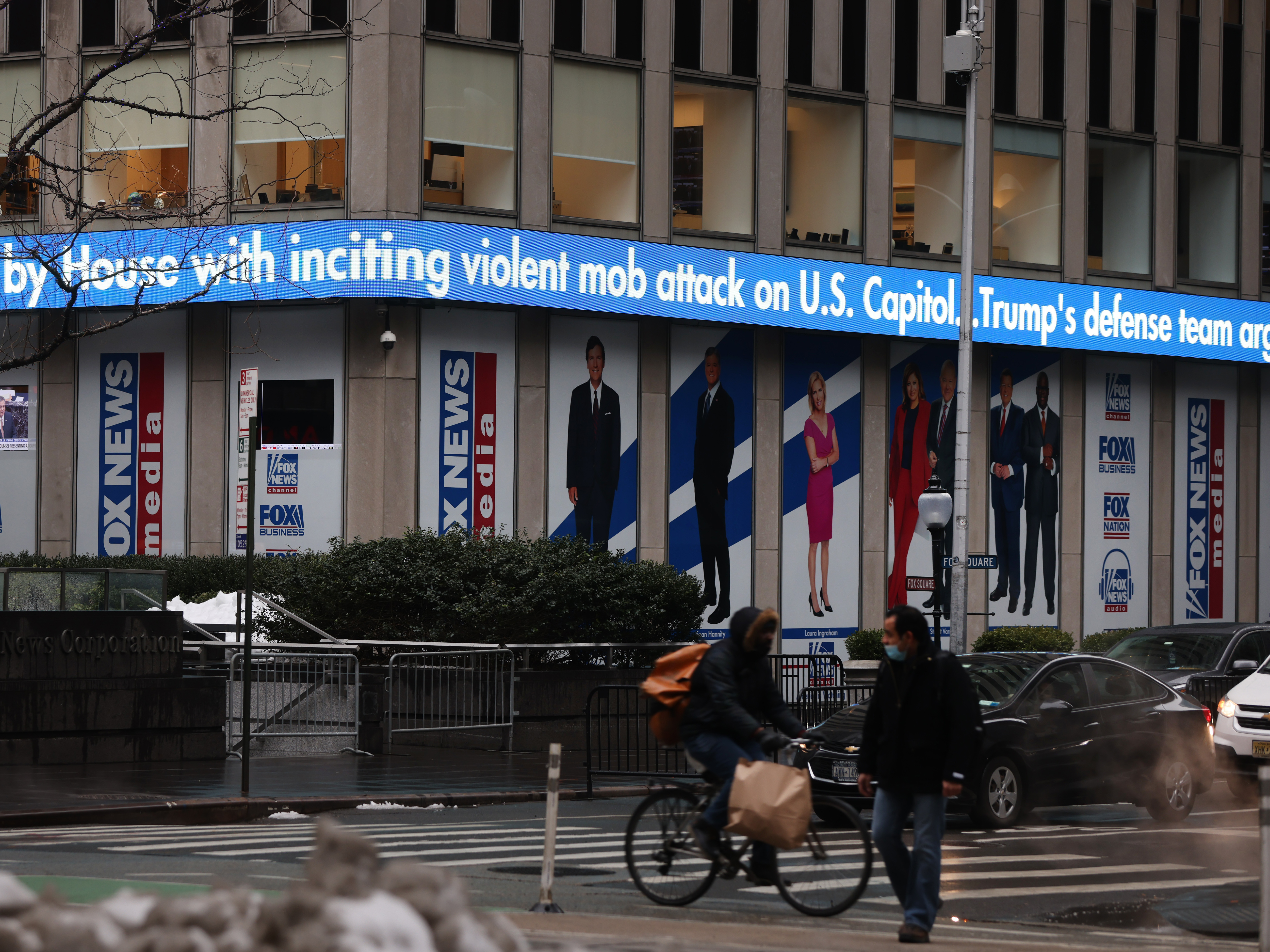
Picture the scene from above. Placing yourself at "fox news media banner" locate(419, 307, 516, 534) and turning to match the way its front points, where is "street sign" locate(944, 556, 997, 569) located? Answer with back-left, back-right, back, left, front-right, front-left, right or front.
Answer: front-left

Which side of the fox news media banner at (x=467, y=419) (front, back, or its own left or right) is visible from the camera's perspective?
front

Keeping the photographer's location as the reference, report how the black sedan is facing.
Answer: facing the viewer and to the left of the viewer

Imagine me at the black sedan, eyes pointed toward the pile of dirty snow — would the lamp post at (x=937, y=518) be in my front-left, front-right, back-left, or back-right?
back-right

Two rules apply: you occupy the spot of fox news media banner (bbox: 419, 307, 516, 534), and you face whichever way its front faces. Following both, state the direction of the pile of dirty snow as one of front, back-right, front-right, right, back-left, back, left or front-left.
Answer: front

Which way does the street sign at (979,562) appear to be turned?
toward the camera

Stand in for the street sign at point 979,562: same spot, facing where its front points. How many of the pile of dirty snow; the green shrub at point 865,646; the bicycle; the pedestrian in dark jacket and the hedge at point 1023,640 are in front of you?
3

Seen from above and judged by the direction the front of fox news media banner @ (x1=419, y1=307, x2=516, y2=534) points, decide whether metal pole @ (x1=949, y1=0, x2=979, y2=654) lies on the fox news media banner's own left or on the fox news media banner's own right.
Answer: on the fox news media banner's own left

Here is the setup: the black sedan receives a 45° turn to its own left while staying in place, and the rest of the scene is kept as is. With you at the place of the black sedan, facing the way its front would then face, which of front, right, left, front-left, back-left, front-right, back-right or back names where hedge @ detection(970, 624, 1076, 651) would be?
back

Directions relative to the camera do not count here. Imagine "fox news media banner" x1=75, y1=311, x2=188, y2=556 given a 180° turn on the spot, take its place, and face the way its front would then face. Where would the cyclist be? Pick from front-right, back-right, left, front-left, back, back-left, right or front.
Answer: back

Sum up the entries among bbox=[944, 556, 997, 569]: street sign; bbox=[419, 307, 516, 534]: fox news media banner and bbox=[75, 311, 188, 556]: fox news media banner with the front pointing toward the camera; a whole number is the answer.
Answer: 3

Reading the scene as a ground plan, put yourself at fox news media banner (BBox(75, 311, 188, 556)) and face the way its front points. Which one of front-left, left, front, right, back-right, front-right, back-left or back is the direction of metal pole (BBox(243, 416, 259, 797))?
front

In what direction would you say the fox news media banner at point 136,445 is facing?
toward the camera
